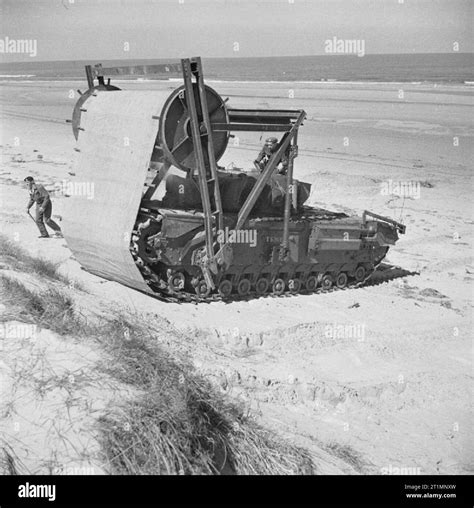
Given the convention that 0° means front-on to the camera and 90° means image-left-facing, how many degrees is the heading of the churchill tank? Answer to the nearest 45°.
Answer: approximately 45°

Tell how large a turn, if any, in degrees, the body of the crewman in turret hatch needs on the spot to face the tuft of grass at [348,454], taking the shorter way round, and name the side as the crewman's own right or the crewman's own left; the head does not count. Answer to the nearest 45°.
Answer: approximately 45° to the crewman's own left

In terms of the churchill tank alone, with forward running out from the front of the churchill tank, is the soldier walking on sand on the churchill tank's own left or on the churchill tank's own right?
on the churchill tank's own right

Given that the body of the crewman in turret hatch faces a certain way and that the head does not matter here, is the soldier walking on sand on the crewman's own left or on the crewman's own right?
on the crewman's own right

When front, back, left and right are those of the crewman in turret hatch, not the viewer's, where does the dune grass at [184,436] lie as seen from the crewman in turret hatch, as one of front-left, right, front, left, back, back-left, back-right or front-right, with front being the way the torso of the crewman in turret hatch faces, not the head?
front-left

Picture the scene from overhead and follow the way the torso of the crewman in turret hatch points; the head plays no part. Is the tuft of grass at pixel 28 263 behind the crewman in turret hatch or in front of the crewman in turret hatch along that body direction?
in front

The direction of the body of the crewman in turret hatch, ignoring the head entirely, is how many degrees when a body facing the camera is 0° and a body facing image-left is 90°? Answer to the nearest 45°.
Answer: approximately 45°

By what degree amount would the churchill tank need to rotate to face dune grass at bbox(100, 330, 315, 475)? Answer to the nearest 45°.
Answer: approximately 45° to its left

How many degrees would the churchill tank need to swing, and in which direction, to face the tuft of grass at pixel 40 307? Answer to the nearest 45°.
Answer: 0° — it already faces it

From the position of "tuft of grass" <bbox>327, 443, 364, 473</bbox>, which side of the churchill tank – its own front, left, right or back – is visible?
left
